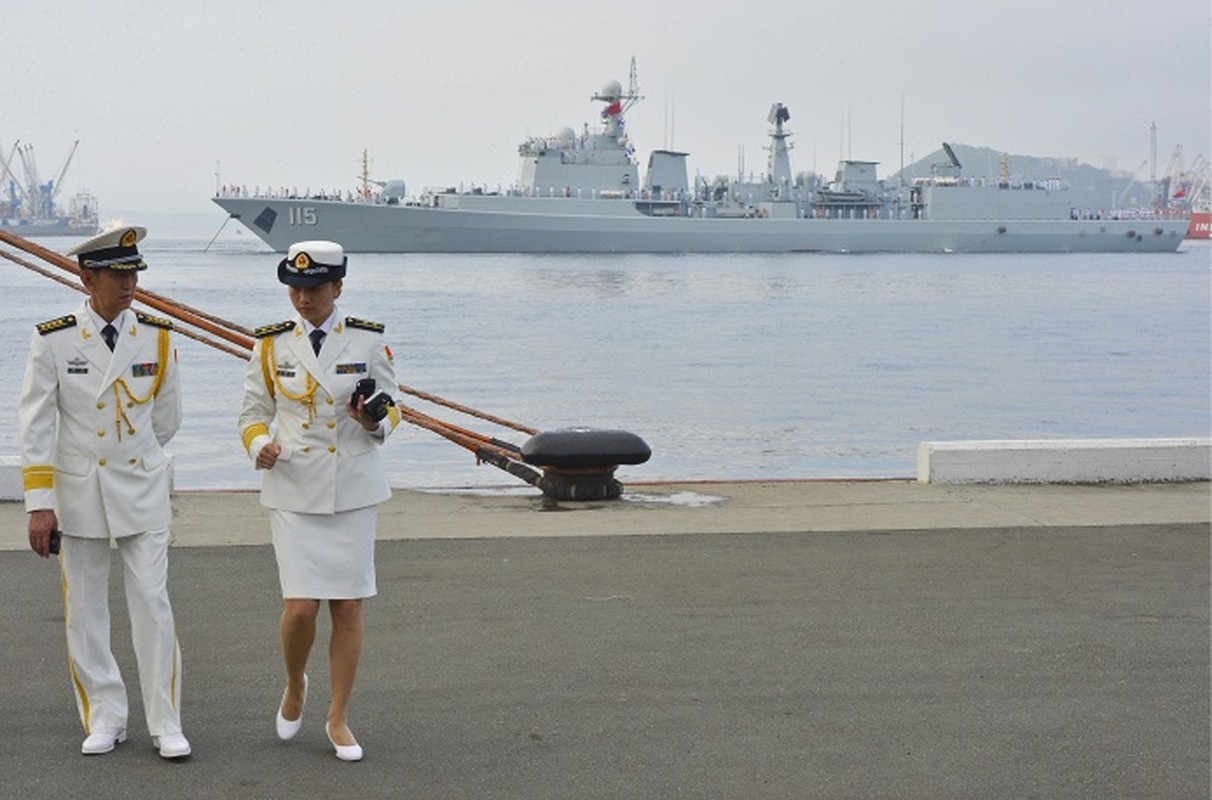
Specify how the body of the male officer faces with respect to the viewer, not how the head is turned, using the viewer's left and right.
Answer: facing the viewer

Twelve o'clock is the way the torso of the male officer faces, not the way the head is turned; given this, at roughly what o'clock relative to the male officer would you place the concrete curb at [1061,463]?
The concrete curb is roughly at 8 o'clock from the male officer.

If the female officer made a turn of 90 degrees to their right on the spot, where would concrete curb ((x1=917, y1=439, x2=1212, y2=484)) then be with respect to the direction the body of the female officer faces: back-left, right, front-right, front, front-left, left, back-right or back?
back-right

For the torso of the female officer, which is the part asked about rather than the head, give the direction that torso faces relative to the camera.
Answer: toward the camera

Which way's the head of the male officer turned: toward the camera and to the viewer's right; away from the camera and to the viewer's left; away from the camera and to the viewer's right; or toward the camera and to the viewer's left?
toward the camera and to the viewer's right

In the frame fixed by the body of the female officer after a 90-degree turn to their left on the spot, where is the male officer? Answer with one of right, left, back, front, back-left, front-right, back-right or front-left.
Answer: back
